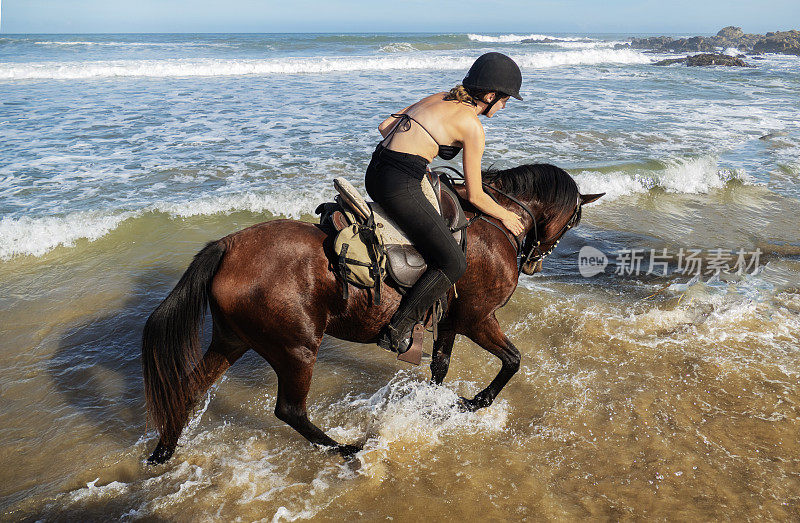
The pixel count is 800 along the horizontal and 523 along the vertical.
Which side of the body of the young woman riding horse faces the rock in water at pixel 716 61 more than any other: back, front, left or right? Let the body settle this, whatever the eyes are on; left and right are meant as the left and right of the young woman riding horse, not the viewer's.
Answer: front

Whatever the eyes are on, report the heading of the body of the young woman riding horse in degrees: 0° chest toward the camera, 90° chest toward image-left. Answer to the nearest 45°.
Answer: approximately 225°

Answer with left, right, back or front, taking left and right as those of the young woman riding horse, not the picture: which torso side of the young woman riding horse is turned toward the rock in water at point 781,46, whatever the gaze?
front
